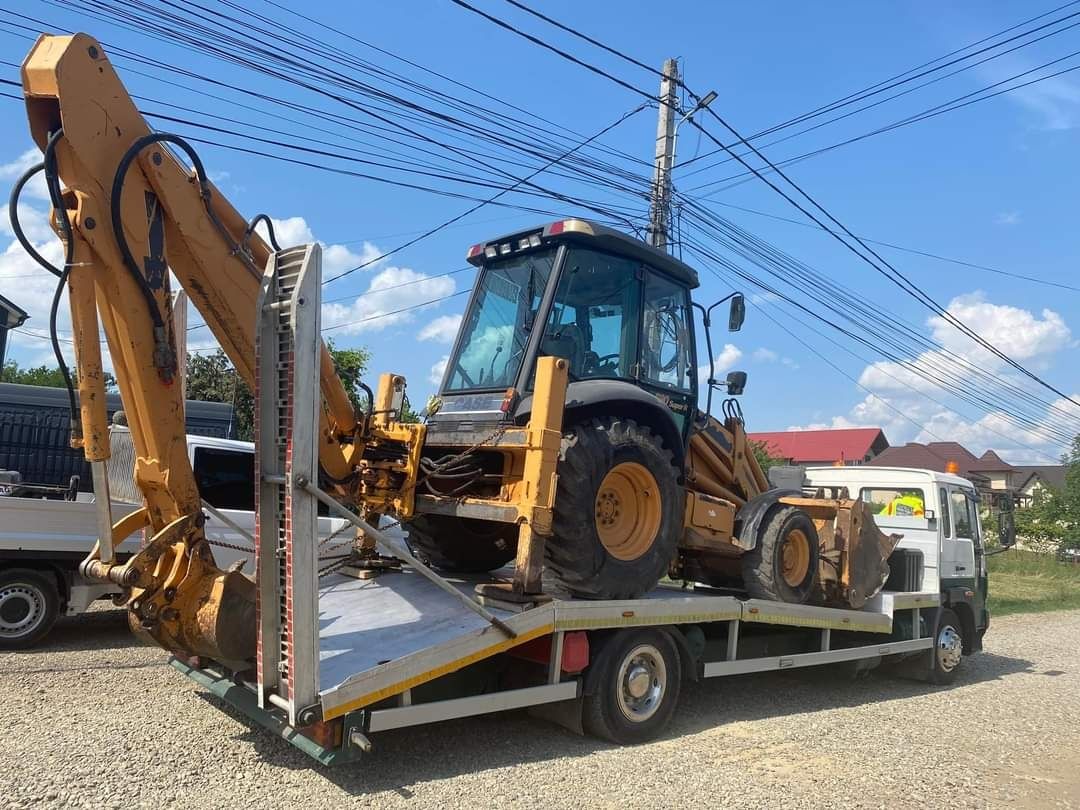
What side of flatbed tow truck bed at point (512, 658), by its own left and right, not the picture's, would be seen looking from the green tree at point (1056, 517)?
front

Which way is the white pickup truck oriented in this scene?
to the viewer's right

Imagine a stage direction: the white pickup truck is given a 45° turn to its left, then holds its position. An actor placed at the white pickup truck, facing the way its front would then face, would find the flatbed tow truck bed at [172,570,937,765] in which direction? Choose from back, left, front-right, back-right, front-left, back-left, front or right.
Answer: right

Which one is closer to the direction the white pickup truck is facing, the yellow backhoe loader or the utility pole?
the utility pole

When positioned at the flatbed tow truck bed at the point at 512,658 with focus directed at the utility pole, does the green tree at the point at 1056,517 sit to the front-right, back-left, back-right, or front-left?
front-right

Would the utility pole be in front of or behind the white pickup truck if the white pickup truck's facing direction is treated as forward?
in front

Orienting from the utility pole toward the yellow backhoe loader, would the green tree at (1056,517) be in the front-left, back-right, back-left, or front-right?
back-left

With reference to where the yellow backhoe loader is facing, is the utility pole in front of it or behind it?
in front

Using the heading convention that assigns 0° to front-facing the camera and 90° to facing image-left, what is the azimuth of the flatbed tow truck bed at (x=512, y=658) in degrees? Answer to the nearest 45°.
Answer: approximately 225°

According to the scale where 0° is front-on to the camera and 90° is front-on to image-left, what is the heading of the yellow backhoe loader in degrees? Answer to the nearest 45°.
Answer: approximately 225°

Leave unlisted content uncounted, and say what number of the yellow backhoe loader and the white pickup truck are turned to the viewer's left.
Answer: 0
